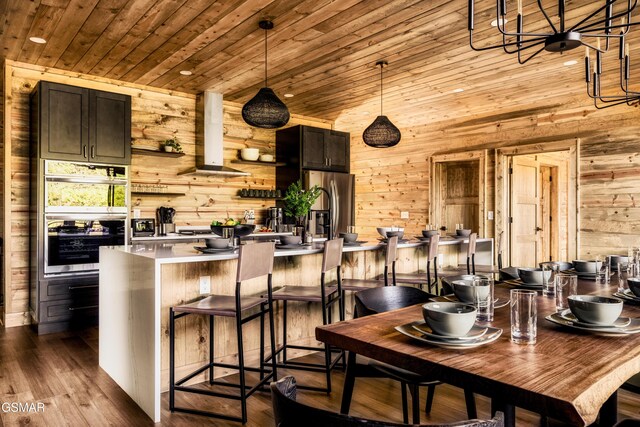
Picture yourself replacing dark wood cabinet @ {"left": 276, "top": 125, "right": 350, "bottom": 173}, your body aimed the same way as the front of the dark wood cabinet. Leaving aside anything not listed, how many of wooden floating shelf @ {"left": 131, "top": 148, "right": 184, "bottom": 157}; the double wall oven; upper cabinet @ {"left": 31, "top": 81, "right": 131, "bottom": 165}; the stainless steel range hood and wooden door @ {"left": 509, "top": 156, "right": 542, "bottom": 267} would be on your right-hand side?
4

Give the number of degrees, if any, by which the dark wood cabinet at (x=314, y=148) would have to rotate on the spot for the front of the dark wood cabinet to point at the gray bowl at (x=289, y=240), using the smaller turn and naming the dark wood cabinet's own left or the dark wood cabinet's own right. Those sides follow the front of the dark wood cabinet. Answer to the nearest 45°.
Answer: approximately 45° to the dark wood cabinet's own right

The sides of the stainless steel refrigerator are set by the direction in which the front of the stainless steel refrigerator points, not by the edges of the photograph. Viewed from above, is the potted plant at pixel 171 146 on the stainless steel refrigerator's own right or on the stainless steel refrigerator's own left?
on the stainless steel refrigerator's own right

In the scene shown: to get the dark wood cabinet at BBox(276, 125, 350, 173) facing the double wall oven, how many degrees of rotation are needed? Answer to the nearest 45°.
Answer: approximately 90° to its right

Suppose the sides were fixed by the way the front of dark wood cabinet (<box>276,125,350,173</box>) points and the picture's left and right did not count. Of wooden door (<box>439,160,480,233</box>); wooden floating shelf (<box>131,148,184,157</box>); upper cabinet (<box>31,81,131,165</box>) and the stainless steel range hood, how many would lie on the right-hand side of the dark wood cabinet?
3

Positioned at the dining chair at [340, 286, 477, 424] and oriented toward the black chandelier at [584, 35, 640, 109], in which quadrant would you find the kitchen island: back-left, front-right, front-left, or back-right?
back-left

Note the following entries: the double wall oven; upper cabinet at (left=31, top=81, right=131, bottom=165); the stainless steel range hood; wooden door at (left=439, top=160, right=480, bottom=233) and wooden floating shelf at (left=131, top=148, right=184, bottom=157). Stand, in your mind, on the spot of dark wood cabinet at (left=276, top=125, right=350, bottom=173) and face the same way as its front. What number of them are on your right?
4
